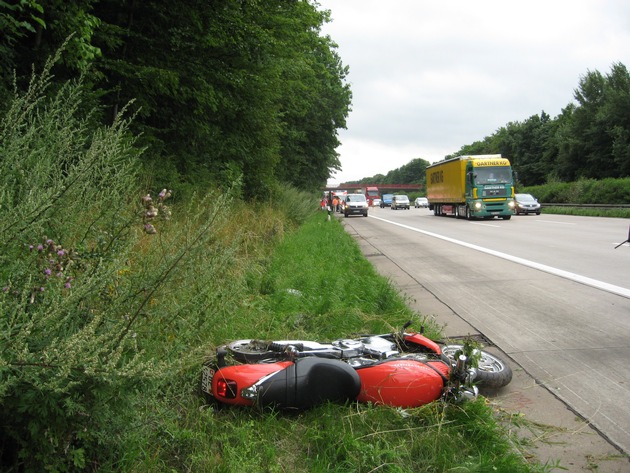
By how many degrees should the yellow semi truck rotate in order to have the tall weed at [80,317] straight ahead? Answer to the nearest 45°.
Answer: approximately 45° to its right

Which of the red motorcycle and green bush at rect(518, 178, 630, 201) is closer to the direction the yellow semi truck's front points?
the red motorcycle

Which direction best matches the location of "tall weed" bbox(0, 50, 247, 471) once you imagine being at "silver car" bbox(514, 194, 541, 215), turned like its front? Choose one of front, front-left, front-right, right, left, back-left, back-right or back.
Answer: front-right

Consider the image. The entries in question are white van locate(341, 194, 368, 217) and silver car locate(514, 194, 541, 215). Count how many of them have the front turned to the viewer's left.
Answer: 0

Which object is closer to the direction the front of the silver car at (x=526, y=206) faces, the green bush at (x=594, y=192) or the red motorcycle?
the red motorcycle

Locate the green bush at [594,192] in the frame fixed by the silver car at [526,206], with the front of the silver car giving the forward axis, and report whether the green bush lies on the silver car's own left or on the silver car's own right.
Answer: on the silver car's own left

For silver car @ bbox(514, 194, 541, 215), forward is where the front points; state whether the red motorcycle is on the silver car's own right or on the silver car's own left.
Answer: on the silver car's own right

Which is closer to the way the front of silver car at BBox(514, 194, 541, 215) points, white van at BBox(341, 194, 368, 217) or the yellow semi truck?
the yellow semi truck

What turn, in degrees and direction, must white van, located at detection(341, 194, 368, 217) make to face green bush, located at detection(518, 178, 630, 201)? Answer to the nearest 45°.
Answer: approximately 90° to its left

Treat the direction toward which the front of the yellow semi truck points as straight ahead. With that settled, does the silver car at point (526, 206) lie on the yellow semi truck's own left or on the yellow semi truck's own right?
on the yellow semi truck's own left

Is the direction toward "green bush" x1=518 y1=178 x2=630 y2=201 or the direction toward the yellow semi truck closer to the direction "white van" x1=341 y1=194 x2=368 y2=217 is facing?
the yellow semi truck

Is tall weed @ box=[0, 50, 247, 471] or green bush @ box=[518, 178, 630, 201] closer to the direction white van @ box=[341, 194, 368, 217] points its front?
the tall weed
